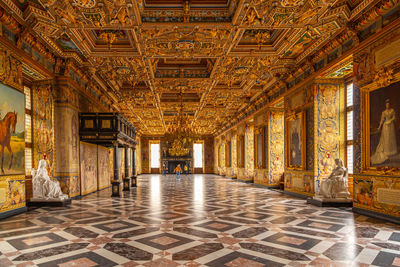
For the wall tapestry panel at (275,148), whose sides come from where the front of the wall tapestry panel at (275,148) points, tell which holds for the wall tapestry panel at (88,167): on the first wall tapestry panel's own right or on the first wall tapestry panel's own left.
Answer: on the first wall tapestry panel's own right

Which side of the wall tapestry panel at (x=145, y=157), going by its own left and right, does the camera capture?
front

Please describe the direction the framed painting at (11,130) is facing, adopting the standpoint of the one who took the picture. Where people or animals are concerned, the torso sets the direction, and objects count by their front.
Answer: facing the viewer and to the right of the viewer

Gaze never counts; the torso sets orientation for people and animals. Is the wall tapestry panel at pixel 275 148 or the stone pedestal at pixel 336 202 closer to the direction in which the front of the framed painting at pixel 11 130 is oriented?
the stone pedestal

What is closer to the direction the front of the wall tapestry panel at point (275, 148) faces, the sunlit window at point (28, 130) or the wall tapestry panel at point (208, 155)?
the sunlit window
